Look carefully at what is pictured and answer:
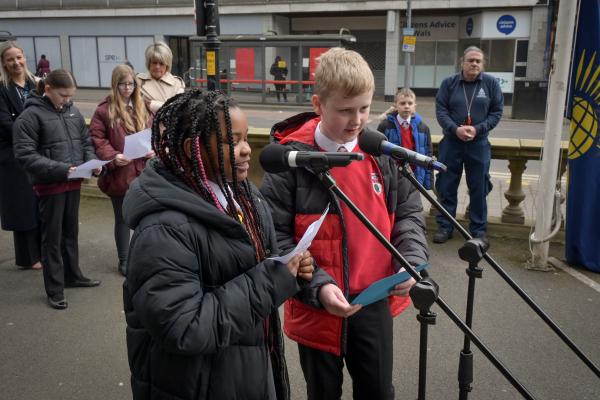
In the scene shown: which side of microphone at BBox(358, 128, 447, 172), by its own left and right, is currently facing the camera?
left

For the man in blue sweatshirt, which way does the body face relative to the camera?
toward the camera

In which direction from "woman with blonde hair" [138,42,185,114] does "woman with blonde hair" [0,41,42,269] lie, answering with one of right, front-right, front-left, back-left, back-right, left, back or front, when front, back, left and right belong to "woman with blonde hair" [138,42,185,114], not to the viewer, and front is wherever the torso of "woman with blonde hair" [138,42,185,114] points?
right

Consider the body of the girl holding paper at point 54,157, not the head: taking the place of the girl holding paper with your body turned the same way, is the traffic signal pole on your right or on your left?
on your left

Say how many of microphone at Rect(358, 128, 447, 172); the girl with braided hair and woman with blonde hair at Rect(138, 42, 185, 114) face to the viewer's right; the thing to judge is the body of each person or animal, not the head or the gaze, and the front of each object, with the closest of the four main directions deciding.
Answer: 1

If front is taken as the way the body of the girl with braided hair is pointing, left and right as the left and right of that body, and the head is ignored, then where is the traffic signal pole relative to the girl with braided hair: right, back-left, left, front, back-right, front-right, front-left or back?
left

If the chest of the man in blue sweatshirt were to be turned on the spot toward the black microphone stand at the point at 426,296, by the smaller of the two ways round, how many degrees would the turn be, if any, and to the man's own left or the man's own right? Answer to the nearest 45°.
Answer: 0° — they already face it

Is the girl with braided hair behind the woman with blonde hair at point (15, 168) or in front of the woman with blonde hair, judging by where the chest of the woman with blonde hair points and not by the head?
in front

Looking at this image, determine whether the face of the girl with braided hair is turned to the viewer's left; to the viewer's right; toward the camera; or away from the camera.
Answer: to the viewer's right

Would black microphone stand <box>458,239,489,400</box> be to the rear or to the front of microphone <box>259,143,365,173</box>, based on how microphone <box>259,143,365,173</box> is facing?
to the rear

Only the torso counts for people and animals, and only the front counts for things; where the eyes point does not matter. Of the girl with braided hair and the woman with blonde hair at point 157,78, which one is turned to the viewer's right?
the girl with braided hair

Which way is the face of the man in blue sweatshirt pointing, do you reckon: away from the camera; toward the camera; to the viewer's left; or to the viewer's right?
toward the camera

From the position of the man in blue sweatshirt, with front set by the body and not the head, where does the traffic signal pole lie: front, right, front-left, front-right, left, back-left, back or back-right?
right

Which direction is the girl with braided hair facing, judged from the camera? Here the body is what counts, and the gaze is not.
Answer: to the viewer's right

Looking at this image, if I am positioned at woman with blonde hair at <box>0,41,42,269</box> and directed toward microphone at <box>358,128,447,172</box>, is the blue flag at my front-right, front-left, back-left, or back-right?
front-left

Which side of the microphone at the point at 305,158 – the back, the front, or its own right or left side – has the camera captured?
left
